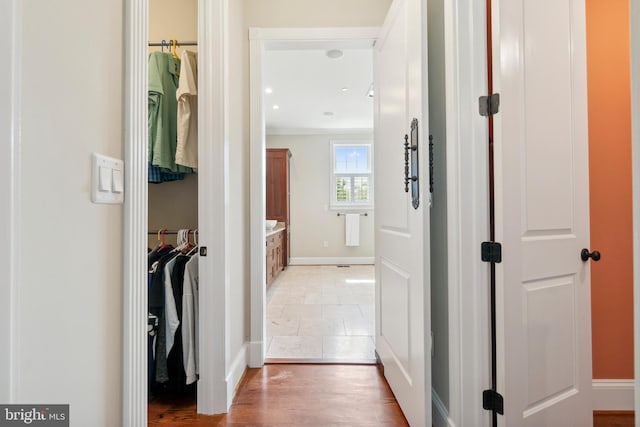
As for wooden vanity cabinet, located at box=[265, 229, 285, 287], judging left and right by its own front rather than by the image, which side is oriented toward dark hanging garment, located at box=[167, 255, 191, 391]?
right

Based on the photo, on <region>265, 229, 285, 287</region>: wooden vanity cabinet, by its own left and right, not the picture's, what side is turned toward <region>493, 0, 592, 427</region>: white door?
right

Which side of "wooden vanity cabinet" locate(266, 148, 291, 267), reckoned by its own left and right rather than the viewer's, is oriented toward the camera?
right

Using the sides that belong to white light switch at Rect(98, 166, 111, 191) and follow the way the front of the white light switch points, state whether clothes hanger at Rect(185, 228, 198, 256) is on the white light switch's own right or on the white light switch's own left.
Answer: on the white light switch's own left

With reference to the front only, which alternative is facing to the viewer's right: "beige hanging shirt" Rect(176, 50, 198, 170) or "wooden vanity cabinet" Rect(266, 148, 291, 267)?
the wooden vanity cabinet

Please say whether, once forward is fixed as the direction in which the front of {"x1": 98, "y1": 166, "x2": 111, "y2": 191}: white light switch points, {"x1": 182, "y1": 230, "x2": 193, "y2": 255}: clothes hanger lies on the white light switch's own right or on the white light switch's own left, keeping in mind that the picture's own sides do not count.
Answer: on the white light switch's own left

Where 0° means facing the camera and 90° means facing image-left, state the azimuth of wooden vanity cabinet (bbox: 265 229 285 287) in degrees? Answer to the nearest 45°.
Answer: approximately 270°

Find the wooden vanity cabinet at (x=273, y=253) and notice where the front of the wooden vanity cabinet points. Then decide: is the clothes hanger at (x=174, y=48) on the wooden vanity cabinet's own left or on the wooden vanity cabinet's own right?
on the wooden vanity cabinet's own right
